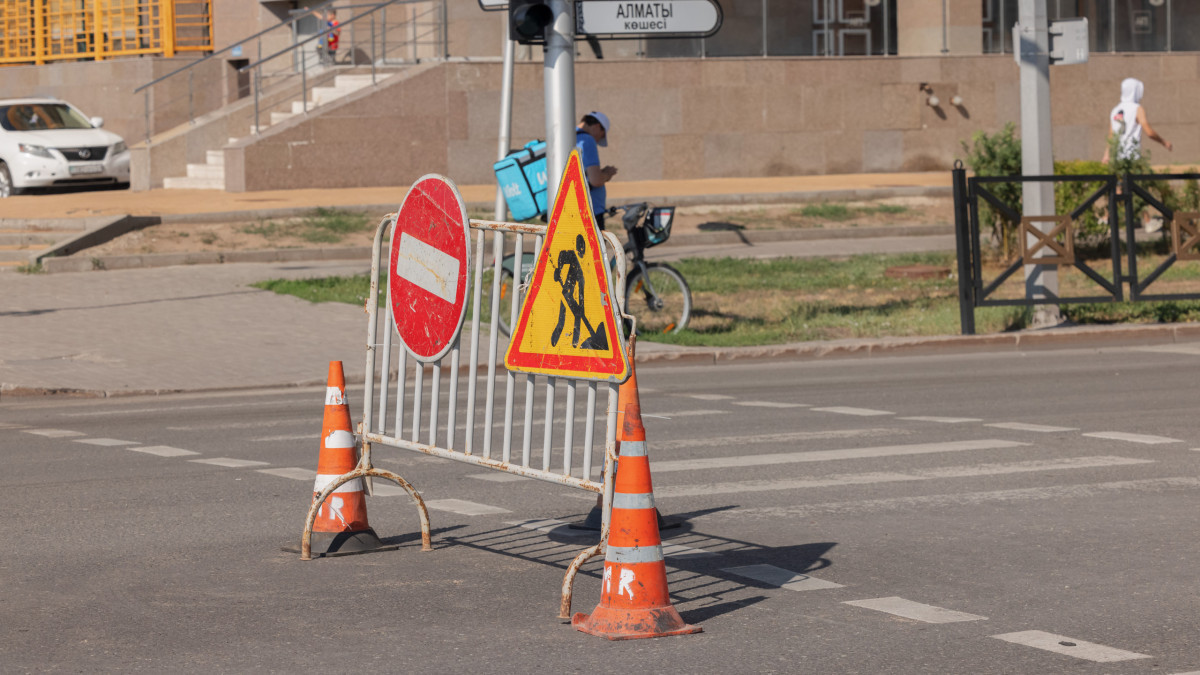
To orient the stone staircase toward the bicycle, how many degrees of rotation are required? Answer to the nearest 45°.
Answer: approximately 90° to its left

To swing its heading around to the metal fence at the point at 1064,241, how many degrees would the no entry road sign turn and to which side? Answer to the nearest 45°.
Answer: approximately 180°

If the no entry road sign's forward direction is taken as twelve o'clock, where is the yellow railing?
The yellow railing is roughly at 4 o'clock from the no entry road sign.

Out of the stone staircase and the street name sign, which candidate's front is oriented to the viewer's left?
the stone staircase

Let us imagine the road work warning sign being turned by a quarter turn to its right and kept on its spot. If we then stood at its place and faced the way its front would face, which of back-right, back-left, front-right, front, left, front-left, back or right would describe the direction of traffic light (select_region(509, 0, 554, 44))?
front-right

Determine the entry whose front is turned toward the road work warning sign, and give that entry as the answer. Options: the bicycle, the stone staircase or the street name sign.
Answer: the street name sign

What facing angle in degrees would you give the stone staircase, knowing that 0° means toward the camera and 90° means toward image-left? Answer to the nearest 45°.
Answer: approximately 90°

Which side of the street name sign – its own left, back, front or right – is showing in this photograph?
front

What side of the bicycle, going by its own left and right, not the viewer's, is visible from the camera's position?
right

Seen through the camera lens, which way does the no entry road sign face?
facing the viewer and to the left of the viewer

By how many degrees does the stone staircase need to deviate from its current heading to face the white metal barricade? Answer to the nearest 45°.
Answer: approximately 90° to its left

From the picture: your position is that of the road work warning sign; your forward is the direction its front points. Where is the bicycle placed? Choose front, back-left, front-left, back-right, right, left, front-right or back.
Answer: back-right

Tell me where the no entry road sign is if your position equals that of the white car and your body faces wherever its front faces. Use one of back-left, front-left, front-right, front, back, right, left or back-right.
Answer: front-right

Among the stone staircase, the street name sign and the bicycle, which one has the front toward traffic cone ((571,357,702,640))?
the street name sign
